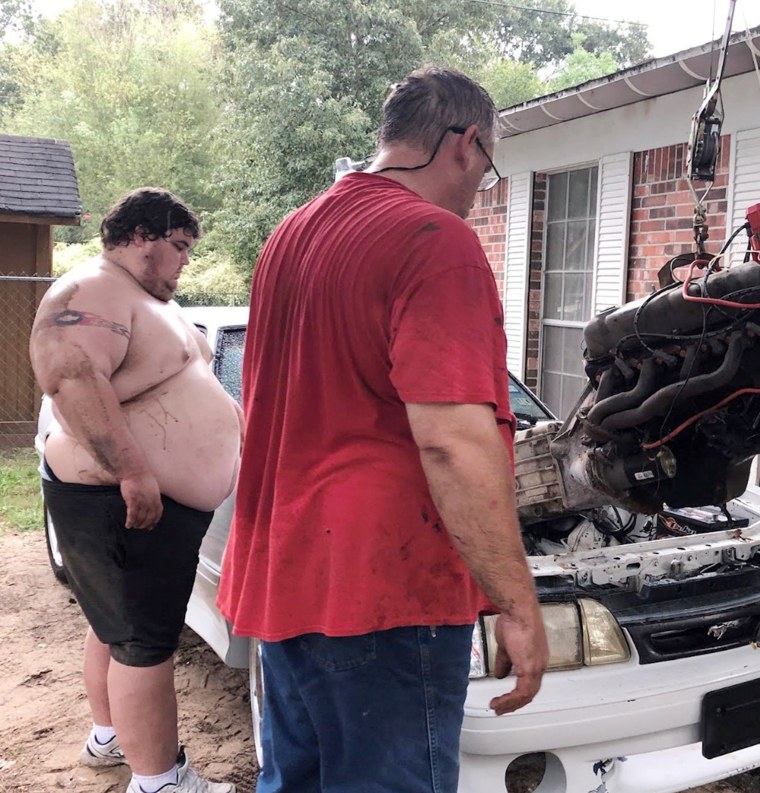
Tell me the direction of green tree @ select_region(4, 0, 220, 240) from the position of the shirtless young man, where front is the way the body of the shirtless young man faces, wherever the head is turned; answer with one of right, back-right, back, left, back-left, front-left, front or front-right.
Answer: left

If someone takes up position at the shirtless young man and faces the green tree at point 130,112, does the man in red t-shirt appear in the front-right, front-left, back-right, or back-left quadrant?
back-right

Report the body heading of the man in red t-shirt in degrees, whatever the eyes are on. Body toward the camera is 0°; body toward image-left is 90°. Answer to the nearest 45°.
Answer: approximately 225°

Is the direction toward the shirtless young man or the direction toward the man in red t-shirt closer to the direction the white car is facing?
the man in red t-shirt

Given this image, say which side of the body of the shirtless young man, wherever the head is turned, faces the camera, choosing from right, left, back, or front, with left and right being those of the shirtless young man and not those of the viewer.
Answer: right

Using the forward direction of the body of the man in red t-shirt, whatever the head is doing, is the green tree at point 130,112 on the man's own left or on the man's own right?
on the man's own left

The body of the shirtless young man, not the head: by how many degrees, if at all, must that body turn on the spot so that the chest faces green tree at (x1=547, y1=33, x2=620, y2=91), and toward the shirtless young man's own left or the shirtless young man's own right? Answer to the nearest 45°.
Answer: approximately 45° to the shirtless young man's own left

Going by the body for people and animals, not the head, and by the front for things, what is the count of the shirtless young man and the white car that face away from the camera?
0

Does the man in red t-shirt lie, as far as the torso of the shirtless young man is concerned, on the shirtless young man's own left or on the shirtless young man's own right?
on the shirtless young man's own right

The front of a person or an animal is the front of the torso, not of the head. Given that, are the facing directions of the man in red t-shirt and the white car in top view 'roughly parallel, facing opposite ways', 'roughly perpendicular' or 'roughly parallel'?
roughly perpendicular

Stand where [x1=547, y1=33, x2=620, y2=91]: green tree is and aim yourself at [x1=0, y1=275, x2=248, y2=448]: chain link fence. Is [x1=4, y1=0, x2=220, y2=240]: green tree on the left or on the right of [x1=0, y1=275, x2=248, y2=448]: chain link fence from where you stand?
right

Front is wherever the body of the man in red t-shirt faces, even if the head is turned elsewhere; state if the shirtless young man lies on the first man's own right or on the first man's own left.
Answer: on the first man's own left

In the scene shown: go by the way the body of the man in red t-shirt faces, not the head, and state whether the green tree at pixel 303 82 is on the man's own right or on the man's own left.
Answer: on the man's own left

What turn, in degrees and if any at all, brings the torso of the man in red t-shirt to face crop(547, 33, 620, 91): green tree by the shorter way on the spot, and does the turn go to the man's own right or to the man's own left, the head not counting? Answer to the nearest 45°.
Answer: approximately 45° to the man's own left
